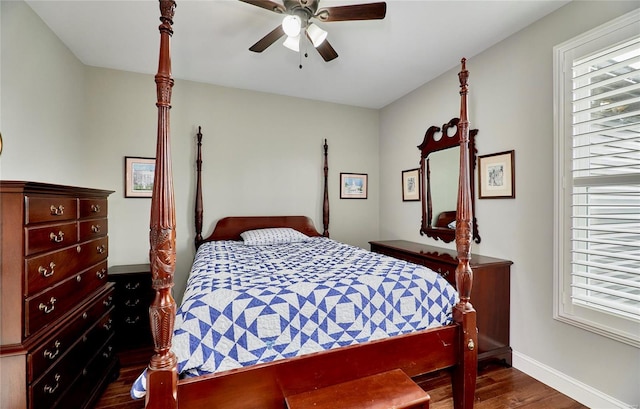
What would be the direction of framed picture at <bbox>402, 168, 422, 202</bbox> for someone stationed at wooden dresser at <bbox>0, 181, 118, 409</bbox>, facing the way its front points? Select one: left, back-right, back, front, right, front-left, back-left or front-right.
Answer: front-left

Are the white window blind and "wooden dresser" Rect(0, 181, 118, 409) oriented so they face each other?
yes

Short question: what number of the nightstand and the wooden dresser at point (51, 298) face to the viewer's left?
0

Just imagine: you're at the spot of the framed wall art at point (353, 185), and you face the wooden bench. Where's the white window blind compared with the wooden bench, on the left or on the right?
left

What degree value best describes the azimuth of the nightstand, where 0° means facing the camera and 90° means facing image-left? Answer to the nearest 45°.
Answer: approximately 0°

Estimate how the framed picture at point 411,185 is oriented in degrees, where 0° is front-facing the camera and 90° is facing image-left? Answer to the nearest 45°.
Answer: approximately 45°

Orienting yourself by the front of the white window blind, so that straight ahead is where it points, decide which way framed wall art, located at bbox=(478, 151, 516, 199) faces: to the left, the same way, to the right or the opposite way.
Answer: the same way

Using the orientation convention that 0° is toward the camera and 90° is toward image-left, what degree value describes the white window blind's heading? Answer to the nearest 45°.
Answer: approximately 45°

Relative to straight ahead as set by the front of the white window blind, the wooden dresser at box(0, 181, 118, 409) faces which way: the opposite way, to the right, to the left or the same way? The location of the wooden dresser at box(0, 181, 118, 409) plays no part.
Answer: the opposite way

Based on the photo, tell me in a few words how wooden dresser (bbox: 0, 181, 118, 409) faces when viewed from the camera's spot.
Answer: facing the viewer and to the right of the viewer

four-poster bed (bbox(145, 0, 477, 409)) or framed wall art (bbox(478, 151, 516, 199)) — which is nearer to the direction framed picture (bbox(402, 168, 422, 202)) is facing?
the four-poster bed

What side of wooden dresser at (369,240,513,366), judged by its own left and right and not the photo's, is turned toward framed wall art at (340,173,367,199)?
right

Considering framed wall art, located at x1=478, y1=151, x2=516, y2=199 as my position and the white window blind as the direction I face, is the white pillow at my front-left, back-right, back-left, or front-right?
back-right

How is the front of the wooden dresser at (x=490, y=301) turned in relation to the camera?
facing the viewer and to the left of the viewer

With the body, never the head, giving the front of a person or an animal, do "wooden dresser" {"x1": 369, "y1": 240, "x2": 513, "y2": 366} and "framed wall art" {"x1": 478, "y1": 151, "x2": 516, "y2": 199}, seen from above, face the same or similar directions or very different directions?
same or similar directions

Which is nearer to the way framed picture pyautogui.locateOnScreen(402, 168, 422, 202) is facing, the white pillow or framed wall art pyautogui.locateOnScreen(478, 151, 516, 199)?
the white pillow

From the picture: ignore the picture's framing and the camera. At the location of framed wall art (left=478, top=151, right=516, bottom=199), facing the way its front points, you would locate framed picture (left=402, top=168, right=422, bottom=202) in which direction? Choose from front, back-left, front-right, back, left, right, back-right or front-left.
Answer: right
